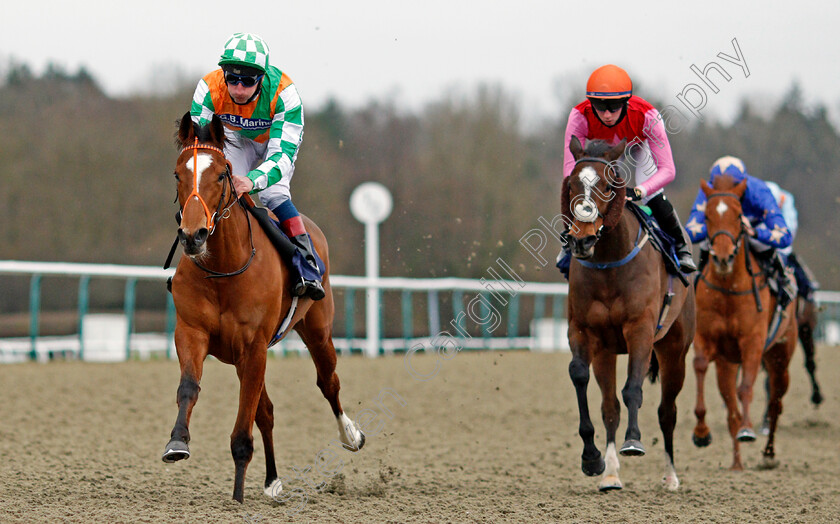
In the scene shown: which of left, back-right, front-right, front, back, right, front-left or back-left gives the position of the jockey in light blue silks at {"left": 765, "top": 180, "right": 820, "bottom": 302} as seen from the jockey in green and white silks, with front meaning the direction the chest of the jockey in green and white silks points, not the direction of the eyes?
back

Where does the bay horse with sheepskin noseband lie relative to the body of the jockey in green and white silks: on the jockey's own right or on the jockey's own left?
on the jockey's own left

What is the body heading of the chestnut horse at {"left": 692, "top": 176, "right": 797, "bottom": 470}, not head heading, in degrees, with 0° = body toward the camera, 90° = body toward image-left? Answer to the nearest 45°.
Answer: approximately 0°

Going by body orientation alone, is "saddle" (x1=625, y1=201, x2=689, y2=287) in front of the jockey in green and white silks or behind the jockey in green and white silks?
behind

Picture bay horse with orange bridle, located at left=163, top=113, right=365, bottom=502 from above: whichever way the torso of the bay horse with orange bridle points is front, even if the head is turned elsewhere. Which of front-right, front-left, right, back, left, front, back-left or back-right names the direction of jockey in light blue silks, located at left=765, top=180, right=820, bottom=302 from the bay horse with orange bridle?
back

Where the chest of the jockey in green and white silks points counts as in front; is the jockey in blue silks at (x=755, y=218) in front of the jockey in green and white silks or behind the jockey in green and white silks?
behind

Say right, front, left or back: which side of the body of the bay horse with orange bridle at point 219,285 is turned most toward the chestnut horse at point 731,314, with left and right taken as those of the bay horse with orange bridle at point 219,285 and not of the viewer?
back
